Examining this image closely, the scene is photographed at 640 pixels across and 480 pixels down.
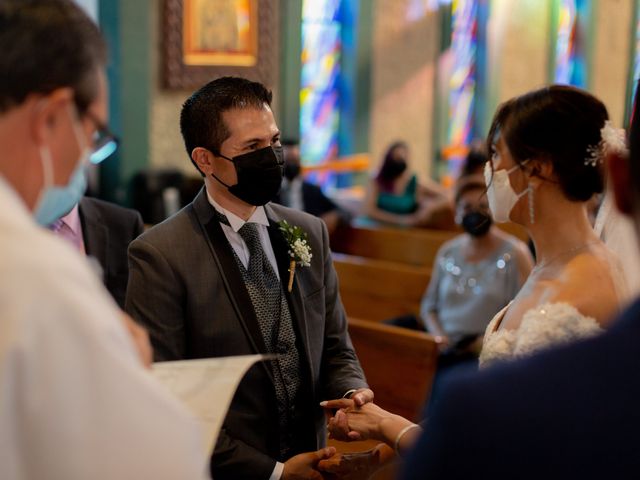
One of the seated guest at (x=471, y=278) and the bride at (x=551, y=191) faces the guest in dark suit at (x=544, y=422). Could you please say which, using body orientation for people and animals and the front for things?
the seated guest

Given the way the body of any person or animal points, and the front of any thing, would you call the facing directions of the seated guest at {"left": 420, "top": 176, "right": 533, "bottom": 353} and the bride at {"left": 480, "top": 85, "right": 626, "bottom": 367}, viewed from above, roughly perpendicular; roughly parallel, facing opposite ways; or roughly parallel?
roughly perpendicular

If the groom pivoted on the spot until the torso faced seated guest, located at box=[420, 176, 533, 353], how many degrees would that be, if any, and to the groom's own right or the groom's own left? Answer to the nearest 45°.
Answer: approximately 90° to the groom's own left

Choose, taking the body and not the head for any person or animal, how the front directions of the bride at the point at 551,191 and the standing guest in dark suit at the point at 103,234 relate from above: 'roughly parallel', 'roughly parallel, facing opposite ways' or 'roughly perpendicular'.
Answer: roughly perpendicular

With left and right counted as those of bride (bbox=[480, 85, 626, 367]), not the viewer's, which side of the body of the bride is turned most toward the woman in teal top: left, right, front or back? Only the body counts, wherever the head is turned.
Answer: right

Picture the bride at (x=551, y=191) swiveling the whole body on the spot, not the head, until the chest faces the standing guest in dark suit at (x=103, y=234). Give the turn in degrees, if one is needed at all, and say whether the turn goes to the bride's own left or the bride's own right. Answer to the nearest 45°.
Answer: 0° — they already face them

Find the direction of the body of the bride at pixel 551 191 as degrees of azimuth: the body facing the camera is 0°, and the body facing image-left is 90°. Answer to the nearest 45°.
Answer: approximately 90°

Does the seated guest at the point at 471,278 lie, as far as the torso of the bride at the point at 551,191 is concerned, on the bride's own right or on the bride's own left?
on the bride's own right

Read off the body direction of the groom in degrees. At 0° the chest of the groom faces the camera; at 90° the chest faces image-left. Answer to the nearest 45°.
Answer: approximately 315°

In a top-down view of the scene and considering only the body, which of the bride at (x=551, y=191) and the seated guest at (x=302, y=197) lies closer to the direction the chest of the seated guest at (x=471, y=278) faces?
the bride
